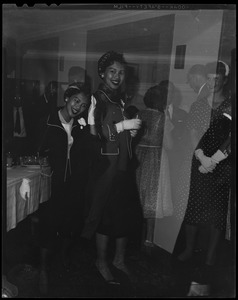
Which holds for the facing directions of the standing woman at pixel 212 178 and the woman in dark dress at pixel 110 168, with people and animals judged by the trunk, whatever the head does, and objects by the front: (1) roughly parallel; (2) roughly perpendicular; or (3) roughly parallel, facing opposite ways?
roughly perpendicular

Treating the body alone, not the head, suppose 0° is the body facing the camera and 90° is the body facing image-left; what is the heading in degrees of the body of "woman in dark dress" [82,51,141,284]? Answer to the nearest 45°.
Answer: approximately 315°

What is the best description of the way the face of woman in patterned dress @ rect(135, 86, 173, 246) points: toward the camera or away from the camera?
away from the camera
